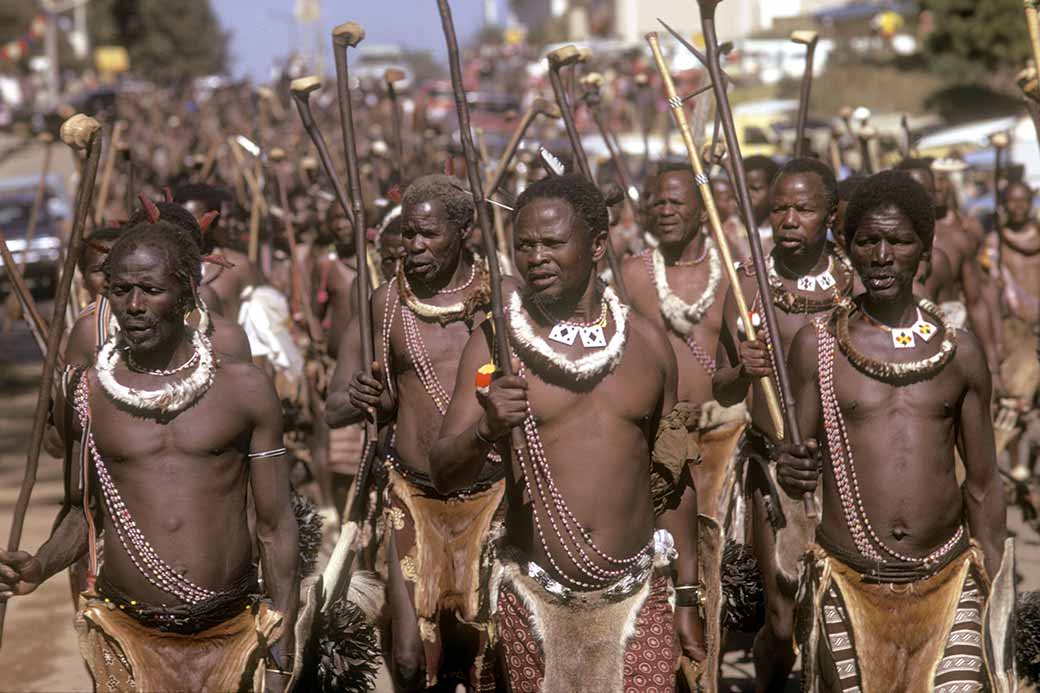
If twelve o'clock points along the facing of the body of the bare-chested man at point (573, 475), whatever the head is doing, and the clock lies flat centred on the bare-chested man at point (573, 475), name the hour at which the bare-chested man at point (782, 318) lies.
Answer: the bare-chested man at point (782, 318) is roughly at 7 o'clock from the bare-chested man at point (573, 475).

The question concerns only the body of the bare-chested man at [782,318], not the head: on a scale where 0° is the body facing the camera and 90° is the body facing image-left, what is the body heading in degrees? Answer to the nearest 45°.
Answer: approximately 0°

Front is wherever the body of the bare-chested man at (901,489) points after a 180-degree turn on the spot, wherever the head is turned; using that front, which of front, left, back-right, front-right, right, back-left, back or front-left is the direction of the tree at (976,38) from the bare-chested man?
front

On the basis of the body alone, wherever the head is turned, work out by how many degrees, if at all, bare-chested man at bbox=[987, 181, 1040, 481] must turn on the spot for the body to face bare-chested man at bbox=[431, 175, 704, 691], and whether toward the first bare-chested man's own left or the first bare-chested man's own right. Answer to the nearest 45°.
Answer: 0° — they already face them
